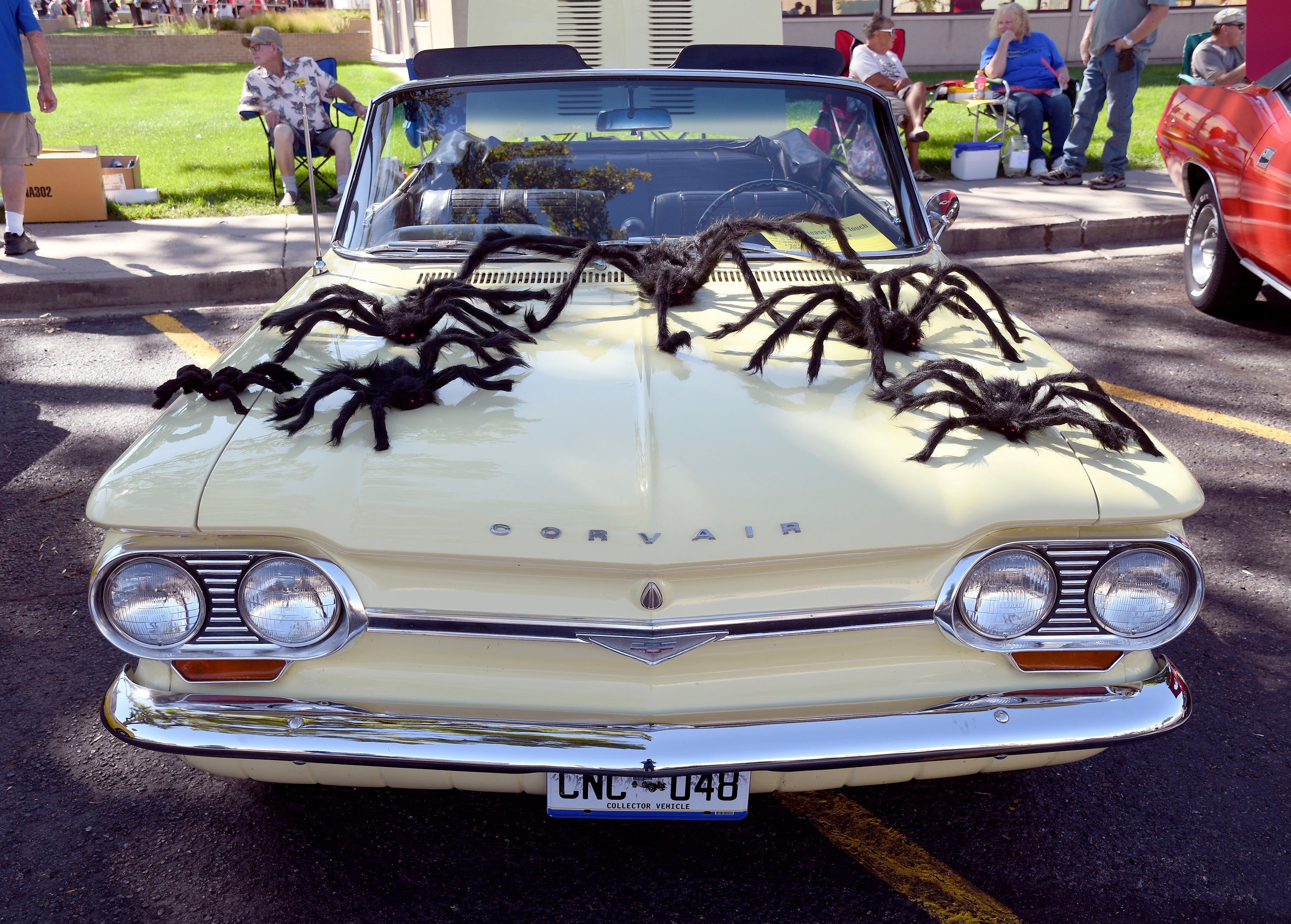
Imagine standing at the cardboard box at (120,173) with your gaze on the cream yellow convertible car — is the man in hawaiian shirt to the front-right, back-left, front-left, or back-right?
front-left

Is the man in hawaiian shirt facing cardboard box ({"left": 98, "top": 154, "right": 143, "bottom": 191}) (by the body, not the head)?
no

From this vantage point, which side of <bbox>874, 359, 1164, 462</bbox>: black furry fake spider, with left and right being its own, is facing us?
front

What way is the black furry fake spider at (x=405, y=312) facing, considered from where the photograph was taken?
facing the viewer

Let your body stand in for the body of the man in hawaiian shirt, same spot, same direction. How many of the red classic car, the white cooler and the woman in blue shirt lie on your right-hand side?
0

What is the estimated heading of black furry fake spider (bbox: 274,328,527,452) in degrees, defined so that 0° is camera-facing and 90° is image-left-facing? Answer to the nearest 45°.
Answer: approximately 315°

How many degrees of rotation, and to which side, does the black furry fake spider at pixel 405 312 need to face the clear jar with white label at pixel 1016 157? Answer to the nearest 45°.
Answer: approximately 135° to its left

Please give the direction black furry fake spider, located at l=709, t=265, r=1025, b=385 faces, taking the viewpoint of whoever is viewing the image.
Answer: facing the viewer and to the right of the viewer

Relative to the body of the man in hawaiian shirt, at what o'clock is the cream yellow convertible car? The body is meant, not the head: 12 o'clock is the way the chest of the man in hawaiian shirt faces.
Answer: The cream yellow convertible car is roughly at 12 o'clock from the man in hawaiian shirt.

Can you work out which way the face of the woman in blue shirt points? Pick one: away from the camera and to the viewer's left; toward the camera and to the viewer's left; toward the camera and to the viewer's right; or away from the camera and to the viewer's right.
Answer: toward the camera and to the viewer's left

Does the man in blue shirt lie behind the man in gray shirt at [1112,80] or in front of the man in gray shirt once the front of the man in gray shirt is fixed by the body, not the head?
in front

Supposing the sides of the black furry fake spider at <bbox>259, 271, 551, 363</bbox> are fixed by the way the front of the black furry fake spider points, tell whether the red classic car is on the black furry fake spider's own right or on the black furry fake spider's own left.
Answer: on the black furry fake spider's own left

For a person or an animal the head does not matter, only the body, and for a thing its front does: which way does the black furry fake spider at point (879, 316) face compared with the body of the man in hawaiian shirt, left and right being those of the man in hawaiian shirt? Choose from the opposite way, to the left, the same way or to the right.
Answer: the same way

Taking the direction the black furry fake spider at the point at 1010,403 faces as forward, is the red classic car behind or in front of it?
behind

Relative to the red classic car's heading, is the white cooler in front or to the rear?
to the rear

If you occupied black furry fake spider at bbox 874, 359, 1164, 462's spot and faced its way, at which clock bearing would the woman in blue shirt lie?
The woman in blue shirt is roughly at 6 o'clock from the black furry fake spider.

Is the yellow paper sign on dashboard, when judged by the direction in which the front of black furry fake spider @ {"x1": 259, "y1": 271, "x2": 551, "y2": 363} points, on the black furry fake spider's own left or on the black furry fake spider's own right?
on the black furry fake spider's own left

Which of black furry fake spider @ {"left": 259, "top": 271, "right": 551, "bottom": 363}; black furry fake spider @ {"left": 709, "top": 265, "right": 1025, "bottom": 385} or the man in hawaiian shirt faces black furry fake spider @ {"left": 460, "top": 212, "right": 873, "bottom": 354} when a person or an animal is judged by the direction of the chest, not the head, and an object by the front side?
the man in hawaiian shirt

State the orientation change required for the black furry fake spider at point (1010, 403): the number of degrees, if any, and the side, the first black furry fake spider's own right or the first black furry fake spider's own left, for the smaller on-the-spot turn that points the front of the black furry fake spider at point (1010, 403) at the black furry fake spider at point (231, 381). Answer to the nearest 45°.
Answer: approximately 90° to the first black furry fake spider's own right

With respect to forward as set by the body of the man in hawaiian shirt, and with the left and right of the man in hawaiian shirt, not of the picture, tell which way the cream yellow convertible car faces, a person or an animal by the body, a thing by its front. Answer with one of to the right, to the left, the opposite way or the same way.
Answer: the same way
